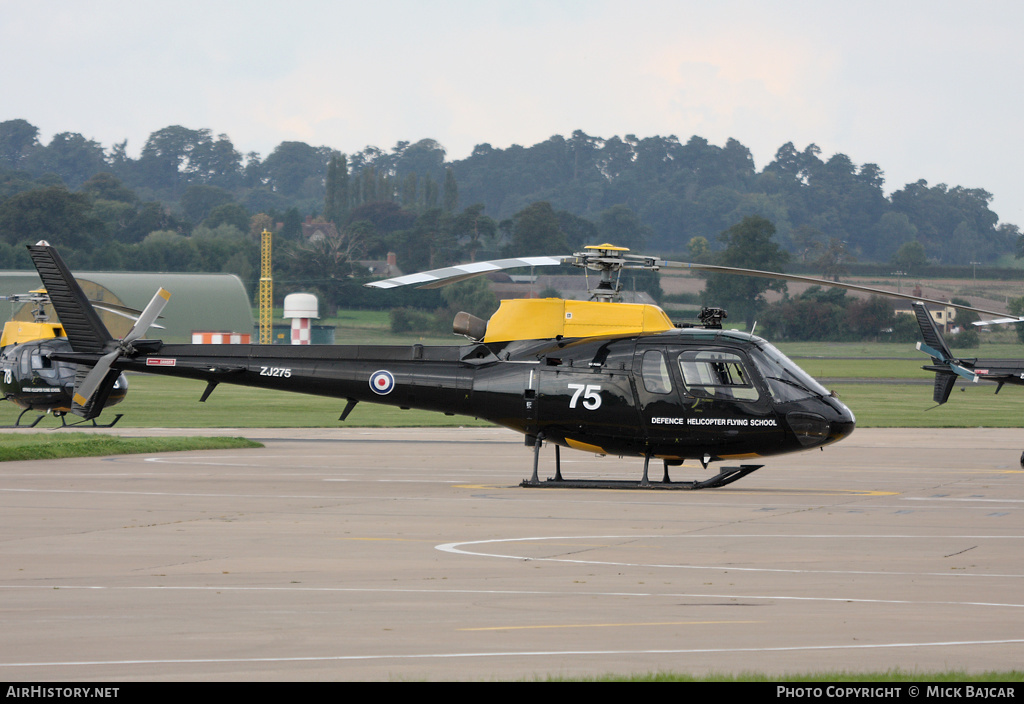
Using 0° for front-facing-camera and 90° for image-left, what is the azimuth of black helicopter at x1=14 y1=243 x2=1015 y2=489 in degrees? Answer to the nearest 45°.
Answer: approximately 270°

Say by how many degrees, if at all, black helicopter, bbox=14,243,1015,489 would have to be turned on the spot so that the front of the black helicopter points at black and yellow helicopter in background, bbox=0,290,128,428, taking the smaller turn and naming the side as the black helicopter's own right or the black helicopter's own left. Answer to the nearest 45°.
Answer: approximately 135° to the black helicopter's own left
